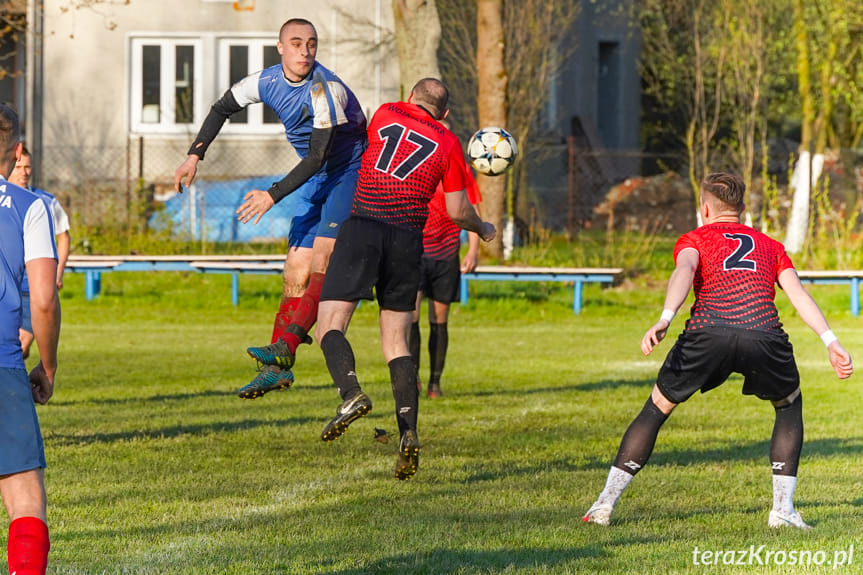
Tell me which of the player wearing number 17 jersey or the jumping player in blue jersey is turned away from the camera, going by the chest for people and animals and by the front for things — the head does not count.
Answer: the player wearing number 17 jersey

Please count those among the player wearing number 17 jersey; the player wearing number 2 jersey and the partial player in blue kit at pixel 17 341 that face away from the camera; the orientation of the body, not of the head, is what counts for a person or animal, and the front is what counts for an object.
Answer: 3

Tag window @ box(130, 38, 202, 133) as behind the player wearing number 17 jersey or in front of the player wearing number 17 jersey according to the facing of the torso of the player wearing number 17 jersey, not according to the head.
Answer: in front

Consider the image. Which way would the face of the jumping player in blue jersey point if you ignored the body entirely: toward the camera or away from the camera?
toward the camera

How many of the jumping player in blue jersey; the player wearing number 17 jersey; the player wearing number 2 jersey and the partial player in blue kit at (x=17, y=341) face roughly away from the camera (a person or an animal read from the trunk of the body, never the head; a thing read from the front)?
3

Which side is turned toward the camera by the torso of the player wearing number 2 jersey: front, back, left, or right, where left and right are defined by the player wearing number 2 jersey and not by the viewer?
back

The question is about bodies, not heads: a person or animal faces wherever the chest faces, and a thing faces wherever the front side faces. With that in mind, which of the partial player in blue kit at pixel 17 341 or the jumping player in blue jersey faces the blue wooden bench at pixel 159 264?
the partial player in blue kit

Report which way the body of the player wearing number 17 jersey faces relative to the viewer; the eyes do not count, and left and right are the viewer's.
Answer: facing away from the viewer

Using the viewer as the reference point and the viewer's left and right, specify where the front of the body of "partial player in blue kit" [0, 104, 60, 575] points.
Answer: facing away from the viewer

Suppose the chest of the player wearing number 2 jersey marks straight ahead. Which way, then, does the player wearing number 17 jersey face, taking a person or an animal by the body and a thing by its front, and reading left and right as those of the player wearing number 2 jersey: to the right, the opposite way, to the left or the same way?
the same way

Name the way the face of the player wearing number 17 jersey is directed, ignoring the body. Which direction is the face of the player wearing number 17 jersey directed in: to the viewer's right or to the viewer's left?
to the viewer's right

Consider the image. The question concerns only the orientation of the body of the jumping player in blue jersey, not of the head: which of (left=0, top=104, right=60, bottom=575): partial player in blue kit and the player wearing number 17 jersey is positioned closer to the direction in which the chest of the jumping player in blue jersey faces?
the partial player in blue kit
